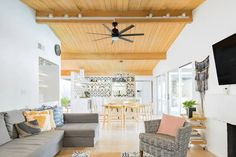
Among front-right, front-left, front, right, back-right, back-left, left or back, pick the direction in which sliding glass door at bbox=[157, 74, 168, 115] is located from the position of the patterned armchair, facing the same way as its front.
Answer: back-right

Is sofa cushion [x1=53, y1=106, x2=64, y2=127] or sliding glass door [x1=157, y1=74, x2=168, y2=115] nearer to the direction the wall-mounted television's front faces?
the sofa cushion

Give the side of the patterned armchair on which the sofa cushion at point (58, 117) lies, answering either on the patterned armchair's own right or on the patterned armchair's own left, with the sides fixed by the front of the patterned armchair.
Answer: on the patterned armchair's own right

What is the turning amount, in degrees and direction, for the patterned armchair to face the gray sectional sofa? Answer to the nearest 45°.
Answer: approximately 45° to its right

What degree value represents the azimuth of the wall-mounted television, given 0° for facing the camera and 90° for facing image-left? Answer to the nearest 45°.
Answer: approximately 45°

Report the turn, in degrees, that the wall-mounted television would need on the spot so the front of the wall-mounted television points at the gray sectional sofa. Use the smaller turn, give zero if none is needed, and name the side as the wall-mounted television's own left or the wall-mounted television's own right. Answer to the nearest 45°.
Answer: approximately 45° to the wall-mounted television's own right

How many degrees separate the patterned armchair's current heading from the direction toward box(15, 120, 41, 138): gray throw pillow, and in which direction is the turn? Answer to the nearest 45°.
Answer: approximately 45° to its right
